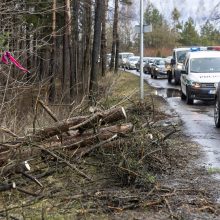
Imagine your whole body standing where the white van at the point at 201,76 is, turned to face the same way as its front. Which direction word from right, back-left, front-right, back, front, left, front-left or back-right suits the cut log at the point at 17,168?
front

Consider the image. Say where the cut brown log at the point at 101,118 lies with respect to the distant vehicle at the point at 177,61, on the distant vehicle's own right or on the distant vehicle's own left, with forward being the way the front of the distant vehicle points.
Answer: on the distant vehicle's own right

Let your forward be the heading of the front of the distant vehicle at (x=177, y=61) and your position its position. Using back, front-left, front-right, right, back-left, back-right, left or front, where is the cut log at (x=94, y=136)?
front-right

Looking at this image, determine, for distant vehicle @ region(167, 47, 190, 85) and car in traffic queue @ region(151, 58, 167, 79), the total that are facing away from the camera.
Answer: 0

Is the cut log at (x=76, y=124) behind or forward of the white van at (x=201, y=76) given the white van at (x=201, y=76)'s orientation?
forward

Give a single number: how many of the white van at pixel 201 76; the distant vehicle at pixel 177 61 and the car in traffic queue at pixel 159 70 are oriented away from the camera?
0

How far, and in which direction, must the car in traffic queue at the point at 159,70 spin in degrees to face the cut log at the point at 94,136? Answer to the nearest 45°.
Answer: approximately 45° to its right

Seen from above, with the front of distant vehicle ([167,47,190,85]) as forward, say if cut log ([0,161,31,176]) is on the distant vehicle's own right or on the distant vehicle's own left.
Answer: on the distant vehicle's own right

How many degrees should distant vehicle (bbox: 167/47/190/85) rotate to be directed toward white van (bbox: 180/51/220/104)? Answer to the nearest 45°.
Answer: approximately 45° to its right

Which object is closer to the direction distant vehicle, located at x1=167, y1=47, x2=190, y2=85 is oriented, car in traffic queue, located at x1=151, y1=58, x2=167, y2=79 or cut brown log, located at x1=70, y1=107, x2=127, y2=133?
the cut brown log

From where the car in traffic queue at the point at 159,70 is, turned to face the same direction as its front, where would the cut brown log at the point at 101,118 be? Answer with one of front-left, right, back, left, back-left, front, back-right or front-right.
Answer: front-right

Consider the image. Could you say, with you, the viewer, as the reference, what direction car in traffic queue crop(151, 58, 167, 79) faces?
facing the viewer and to the right of the viewer

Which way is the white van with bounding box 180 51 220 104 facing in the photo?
toward the camera

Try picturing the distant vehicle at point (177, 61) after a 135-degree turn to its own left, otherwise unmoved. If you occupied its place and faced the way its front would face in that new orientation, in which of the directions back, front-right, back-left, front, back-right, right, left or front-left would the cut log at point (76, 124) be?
back
